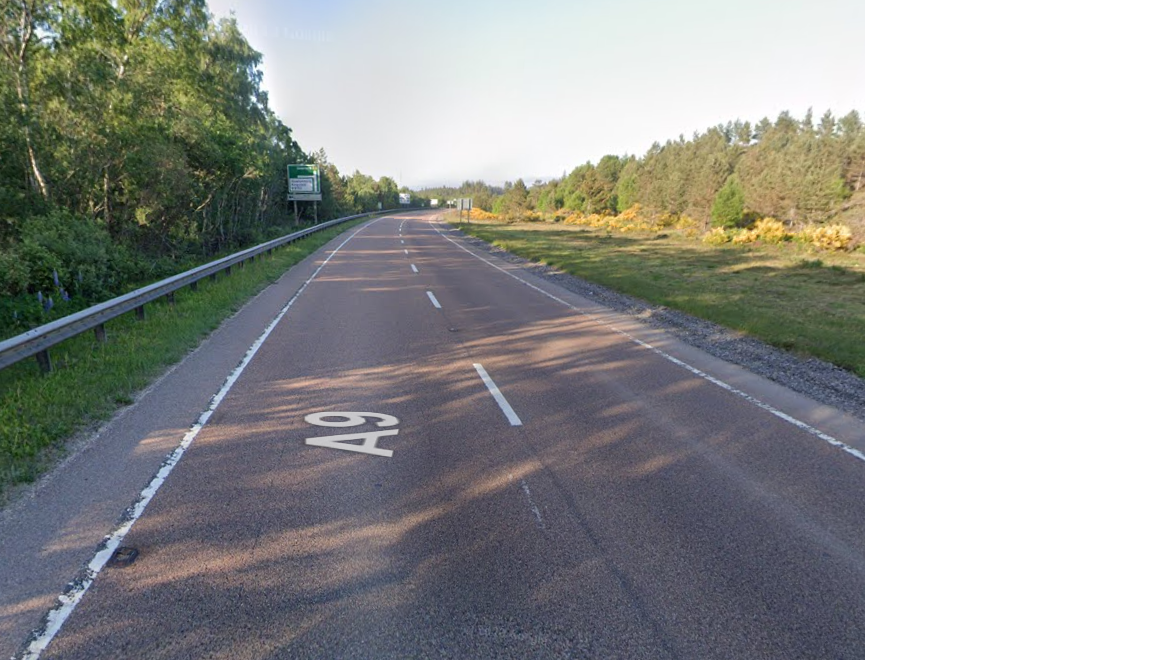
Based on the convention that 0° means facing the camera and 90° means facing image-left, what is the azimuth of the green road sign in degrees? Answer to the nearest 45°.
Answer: approximately 0°

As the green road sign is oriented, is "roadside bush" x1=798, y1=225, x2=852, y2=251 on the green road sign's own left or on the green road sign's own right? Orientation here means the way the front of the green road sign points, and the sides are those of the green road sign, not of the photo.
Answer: on the green road sign's own left

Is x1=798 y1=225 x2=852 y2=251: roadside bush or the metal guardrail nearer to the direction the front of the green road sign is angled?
the metal guardrail

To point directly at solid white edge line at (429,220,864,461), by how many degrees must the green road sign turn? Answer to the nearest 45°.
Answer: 0° — it already faces it

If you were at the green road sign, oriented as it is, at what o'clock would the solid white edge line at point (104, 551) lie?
The solid white edge line is roughly at 12 o'clock from the green road sign.
